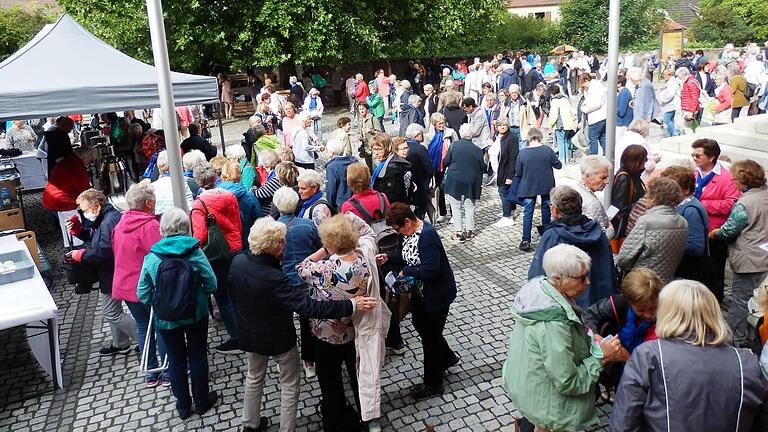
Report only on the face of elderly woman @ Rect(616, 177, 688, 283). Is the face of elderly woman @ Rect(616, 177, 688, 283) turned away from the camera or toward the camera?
away from the camera

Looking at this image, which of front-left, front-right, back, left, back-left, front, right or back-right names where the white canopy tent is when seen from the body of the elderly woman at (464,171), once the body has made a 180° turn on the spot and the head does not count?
right

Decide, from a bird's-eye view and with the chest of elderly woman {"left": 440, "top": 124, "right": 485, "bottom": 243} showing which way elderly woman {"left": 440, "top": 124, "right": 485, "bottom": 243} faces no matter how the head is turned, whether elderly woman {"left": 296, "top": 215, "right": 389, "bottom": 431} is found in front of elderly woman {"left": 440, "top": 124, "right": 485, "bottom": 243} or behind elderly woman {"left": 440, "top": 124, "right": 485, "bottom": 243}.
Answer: behind

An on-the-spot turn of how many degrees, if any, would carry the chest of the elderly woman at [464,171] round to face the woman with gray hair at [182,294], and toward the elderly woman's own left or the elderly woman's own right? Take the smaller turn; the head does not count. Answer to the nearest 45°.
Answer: approximately 135° to the elderly woman's own left

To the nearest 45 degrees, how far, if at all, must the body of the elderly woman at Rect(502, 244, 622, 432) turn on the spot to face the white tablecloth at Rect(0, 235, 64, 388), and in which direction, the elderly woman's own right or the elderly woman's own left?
approximately 180°

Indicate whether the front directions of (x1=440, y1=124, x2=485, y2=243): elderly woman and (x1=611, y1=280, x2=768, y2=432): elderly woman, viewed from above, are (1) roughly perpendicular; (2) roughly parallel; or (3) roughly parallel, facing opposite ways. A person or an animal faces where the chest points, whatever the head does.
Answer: roughly parallel

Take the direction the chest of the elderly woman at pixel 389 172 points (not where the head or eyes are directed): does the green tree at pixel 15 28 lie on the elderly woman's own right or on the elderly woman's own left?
on the elderly woman's own right

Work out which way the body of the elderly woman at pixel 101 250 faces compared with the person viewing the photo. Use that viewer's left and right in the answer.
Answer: facing to the left of the viewer

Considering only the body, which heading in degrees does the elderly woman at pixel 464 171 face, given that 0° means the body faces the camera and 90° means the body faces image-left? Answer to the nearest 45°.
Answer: approximately 180°

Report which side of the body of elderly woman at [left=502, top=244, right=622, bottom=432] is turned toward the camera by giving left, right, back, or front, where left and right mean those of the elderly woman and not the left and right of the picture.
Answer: right

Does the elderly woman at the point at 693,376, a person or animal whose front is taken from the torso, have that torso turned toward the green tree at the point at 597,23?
yes

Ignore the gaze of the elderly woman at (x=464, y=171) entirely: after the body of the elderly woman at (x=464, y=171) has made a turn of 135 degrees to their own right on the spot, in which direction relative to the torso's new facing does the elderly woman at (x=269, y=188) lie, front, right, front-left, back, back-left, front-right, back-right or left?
right
